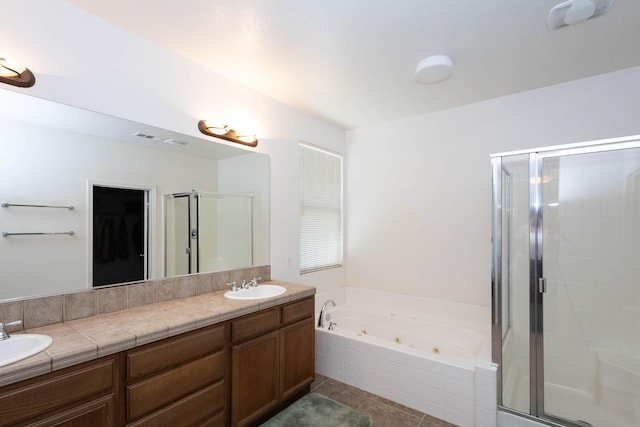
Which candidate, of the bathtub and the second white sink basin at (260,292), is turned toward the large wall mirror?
the bathtub

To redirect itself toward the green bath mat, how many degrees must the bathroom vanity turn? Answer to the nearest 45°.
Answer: approximately 45° to its left

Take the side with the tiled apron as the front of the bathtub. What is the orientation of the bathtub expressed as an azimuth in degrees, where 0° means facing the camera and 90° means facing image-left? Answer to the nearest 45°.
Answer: approximately 45°

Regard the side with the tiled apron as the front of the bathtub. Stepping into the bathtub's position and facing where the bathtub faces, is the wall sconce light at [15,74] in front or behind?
in front

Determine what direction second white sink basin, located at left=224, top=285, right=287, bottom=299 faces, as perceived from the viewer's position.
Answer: facing the viewer and to the right of the viewer

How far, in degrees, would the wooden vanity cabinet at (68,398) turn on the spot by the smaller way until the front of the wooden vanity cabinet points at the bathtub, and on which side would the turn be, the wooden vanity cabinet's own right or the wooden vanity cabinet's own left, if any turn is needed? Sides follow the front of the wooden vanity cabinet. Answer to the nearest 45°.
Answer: approximately 45° to the wooden vanity cabinet's own left

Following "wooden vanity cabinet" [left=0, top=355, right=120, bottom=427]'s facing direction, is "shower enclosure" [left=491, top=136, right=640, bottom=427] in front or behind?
in front

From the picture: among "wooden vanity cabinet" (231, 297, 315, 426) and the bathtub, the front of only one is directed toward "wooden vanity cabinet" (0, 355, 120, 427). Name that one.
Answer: the bathtub

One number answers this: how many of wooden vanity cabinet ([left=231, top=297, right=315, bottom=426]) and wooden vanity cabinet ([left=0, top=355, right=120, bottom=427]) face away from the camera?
0

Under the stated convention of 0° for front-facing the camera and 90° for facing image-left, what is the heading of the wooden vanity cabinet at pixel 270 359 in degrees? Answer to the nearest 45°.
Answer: approximately 315°

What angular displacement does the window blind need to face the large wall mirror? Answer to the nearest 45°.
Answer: approximately 90° to its right
